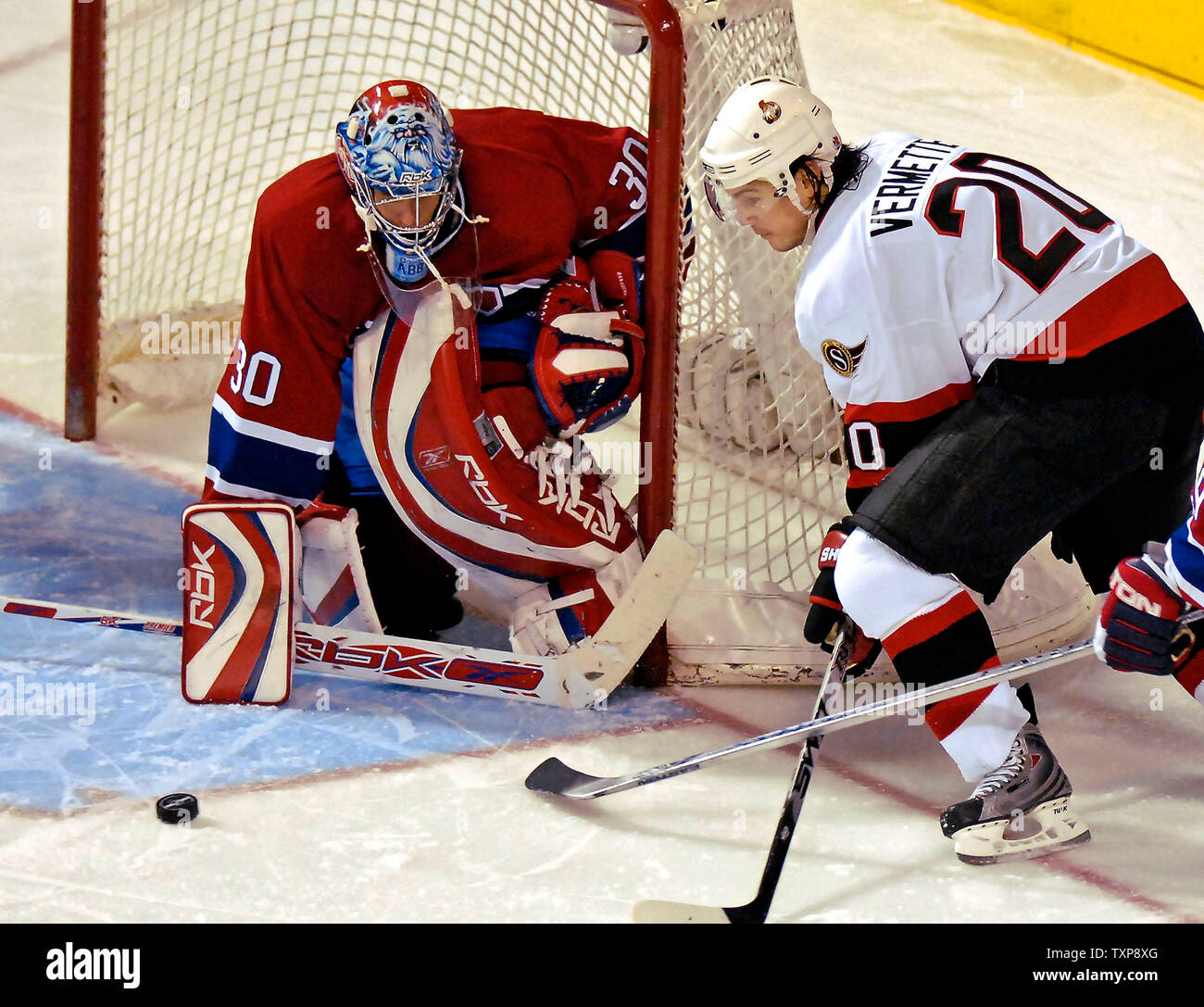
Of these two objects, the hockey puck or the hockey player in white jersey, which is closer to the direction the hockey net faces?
the hockey puck

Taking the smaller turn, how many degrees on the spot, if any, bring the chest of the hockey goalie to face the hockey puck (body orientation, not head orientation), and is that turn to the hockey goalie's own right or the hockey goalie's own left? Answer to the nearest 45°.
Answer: approximately 45° to the hockey goalie's own right

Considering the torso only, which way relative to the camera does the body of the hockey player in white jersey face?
to the viewer's left

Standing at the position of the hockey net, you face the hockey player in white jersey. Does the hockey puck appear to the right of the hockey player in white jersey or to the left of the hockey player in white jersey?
right

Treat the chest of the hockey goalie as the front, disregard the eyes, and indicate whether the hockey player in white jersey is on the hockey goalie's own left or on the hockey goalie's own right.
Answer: on the hockey goalie's own left

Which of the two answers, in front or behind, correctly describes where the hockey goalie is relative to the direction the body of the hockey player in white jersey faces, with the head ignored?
in front

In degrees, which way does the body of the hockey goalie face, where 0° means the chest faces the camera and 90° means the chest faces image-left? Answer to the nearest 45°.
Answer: approximately 0°

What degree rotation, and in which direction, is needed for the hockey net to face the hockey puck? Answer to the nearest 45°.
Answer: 0° — it already faces it

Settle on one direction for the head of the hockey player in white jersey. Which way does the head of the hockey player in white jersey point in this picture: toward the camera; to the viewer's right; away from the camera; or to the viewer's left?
to the viewer's left

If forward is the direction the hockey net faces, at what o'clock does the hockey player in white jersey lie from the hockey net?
The hockey player in white jersey is roughly at 10 o'clock from the hockey net.
